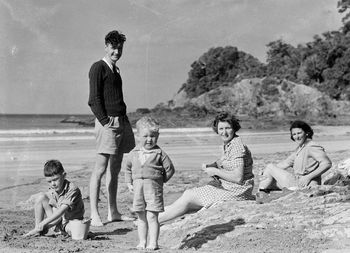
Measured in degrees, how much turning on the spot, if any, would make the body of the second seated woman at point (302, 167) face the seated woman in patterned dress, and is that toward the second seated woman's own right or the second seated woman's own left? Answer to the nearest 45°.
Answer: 0° — they already face them

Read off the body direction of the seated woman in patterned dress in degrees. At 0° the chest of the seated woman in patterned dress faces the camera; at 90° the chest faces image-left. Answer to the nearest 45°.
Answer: approximately 90°

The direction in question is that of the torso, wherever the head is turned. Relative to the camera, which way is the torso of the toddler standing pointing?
toward the camera

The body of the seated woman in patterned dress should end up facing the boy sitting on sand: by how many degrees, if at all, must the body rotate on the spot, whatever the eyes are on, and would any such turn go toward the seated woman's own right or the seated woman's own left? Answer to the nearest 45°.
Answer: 0° — they already face them

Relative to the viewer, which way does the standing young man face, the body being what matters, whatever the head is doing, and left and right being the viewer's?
facing the viewer and to the right of the viewer

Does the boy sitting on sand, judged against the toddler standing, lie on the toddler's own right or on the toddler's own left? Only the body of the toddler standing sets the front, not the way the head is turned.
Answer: on the toddler's own right
